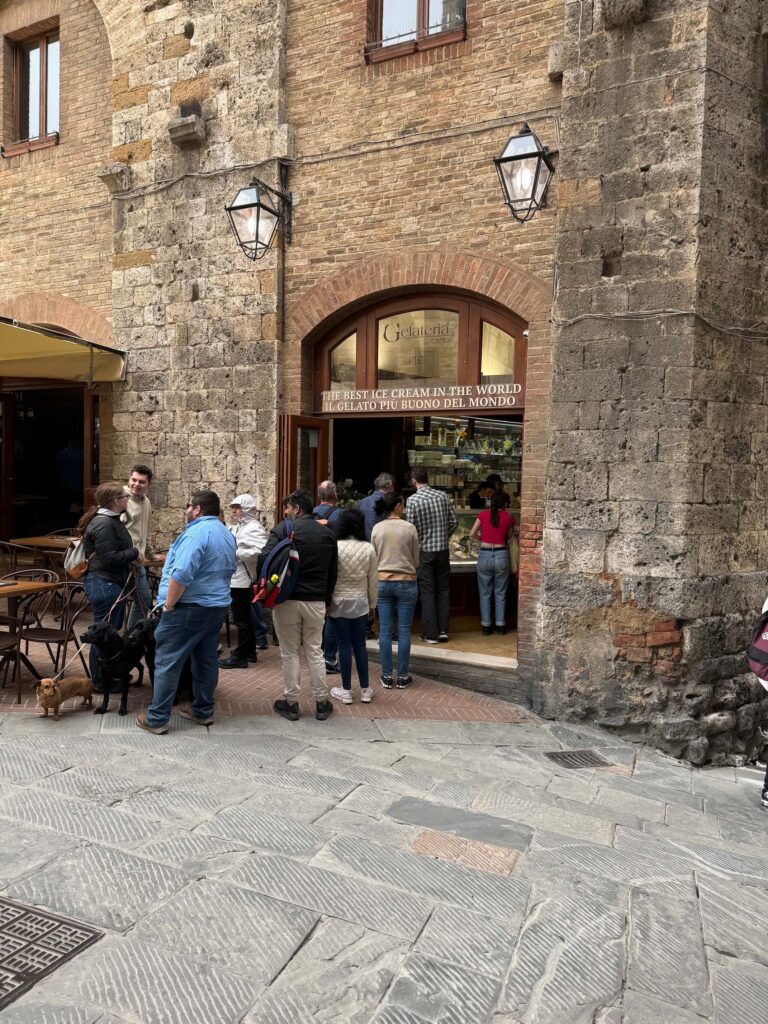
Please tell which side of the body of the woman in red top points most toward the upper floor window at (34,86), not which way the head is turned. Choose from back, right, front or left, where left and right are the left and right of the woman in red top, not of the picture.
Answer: left

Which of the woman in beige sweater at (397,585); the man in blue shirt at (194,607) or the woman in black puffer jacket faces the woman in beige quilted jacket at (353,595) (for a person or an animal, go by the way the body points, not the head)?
the woman in black puffer jacket

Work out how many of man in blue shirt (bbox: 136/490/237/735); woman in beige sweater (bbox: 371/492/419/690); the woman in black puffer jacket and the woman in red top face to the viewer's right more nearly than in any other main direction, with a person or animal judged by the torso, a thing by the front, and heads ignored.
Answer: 1

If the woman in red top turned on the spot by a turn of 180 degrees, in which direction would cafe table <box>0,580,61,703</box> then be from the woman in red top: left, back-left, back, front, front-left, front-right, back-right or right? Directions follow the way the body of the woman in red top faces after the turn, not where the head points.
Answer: front-right

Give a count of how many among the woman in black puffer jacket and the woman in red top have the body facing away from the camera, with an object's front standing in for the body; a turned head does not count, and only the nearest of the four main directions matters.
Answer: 1

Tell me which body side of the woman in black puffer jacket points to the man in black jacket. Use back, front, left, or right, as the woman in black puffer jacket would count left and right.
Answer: front

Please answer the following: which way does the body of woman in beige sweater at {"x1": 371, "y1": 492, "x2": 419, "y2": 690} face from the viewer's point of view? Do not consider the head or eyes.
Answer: away from the camera

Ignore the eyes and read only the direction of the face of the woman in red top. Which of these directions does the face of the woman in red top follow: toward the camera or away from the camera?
away from the camera

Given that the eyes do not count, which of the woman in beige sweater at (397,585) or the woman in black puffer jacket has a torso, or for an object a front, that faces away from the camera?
the woman in beige sweater

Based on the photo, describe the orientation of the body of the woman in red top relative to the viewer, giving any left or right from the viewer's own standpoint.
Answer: facing away from the viewer

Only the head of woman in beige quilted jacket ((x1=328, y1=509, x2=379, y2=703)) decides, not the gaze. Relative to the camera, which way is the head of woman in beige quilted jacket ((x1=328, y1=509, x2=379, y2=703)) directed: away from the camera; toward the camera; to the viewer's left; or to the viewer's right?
away from the camera

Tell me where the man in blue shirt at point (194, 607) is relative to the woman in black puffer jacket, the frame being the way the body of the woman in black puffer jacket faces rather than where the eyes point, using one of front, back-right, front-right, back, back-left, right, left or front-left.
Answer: front-right

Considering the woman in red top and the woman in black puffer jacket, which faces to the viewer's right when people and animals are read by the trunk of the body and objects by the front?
the woman in black puffer jacket

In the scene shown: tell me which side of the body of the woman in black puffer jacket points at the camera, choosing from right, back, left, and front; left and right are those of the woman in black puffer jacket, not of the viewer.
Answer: right
